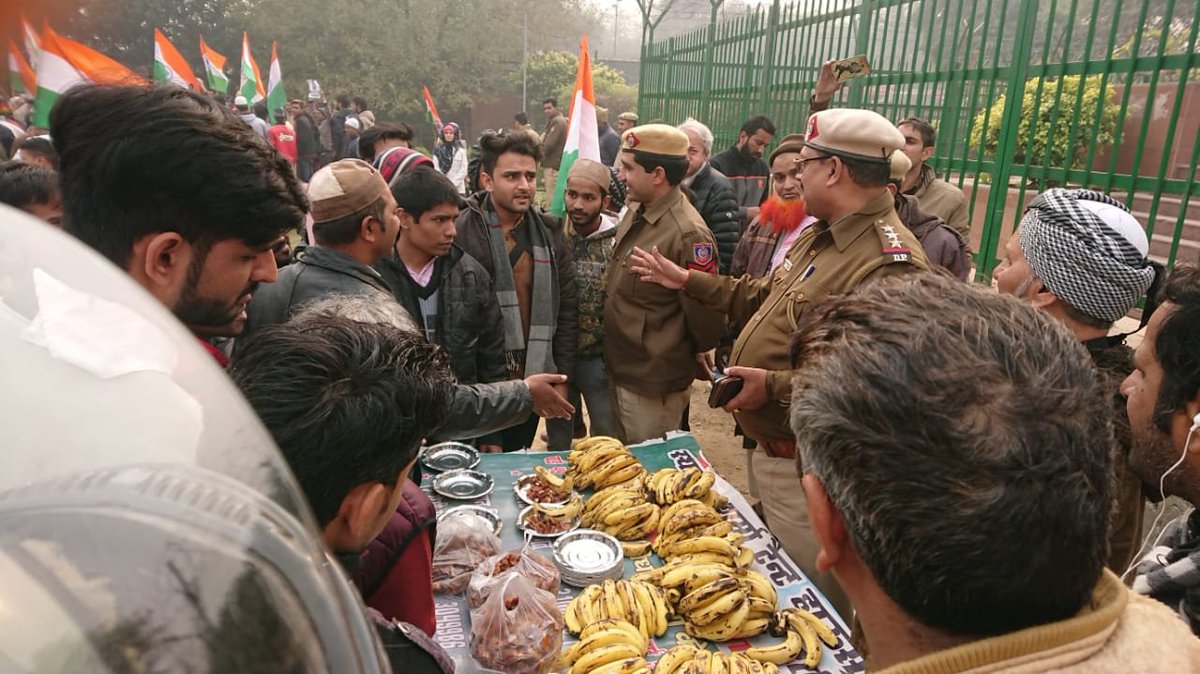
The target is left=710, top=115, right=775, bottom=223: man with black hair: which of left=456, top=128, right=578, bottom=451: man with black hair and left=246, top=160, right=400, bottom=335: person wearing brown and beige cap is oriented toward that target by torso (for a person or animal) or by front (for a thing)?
the person wearing brown and beige cap

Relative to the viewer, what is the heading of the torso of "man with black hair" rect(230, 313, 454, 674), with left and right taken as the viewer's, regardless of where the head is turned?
facing away from the viewer and to the right of the viewer

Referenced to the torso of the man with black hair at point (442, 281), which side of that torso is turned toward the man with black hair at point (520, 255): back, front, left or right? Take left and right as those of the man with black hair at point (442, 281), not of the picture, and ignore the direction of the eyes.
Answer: left

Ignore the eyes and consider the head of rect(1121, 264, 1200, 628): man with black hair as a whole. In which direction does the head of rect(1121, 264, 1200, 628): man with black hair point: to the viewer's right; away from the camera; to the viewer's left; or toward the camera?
to the viewer's left

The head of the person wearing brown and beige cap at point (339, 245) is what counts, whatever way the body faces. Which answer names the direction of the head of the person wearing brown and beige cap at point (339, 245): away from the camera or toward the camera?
away from the camera

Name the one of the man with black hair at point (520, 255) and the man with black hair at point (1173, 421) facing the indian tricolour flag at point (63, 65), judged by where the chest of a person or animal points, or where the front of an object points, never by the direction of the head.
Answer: the man with black hair at point (1173, 421)

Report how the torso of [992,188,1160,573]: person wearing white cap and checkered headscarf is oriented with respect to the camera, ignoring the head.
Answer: to the viewer's left

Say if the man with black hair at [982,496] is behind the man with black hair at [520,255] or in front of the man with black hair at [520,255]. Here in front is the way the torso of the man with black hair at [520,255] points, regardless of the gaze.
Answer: in front

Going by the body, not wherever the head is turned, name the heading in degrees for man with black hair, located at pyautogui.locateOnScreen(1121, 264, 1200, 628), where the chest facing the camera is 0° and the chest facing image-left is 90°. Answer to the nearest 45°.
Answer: approximately 90°

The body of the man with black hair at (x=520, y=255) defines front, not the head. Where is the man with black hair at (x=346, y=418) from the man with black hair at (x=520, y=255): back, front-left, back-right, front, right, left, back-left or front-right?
front-right

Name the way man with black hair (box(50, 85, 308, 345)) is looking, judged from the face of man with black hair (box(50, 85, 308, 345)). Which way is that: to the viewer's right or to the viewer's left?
to the viewer's right

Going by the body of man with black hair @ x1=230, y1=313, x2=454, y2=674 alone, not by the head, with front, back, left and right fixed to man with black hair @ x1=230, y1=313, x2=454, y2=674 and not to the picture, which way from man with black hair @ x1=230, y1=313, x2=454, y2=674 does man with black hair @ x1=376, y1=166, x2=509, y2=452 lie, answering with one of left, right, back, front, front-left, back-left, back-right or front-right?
front-left

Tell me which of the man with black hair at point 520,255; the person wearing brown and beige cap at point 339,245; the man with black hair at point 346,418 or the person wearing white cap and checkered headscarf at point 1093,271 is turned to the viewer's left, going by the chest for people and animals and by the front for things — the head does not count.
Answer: the person wearing white cap and checkered headscarf at point 1093,271

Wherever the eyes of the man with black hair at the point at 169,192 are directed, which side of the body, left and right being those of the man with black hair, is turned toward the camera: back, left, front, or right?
right
